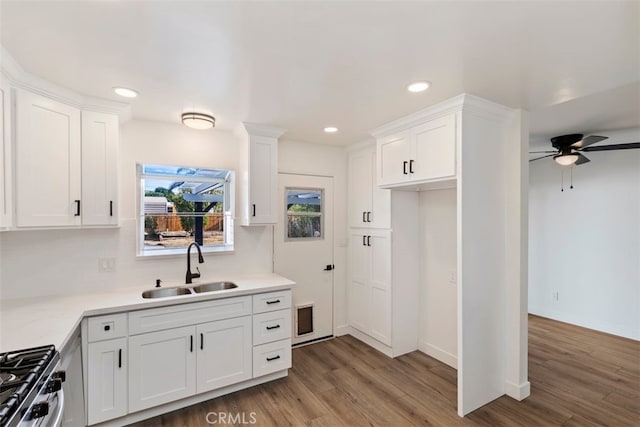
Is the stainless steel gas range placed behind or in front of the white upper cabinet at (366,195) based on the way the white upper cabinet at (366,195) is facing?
in front

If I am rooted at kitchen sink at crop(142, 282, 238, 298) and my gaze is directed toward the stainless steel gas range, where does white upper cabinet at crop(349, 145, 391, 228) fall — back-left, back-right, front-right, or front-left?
back-left

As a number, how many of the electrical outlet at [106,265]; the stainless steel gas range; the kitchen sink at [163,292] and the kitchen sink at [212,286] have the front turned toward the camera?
3

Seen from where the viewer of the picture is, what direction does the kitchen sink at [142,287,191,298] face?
facing the viewer

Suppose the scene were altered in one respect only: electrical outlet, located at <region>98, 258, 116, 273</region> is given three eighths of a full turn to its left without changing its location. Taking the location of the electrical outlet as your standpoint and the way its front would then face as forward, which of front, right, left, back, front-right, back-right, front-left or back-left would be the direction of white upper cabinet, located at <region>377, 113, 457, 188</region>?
right

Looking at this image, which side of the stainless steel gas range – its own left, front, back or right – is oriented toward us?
right

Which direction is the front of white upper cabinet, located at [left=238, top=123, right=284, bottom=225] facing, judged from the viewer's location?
facing the viewer and to the right of the viewer

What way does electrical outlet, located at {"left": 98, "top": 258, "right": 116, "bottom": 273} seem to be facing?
toward the camera

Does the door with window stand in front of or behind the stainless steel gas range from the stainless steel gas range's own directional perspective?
in front

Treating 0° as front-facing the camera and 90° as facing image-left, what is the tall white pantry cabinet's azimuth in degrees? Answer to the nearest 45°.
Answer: approximately 45°

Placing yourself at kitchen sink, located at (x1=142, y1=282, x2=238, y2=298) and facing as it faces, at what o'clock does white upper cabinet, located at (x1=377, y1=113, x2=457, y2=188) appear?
The white upper cabinet is roughly at 10 o'clock from the kitchen sink.
